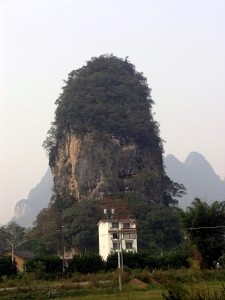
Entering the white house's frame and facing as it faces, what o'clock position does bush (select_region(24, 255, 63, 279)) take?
The bush is roughly at 2 o'clock from the white house.

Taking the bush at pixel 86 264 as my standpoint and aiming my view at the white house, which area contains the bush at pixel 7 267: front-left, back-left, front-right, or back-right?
back-left

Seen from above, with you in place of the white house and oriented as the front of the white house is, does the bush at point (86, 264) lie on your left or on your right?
on your right

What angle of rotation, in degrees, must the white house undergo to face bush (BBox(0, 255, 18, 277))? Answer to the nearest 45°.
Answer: approximately 45° to its right

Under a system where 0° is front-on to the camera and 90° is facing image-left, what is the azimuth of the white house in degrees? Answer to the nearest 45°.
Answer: approximately 315°
